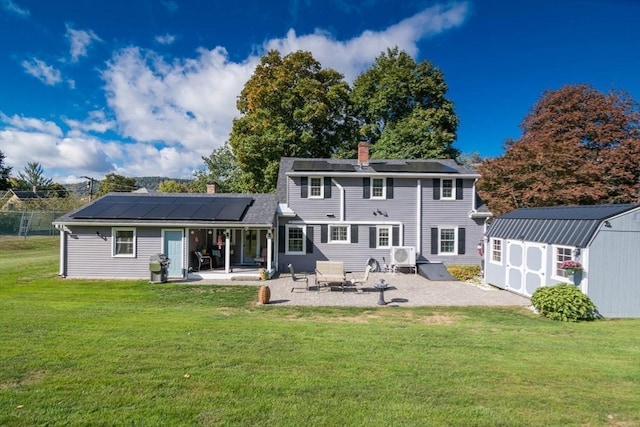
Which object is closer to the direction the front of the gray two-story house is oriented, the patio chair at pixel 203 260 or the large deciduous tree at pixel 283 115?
the large deciduous tree

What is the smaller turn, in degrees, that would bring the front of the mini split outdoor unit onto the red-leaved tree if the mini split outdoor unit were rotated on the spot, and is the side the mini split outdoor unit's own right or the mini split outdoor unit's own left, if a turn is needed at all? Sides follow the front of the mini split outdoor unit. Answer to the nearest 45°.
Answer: approximately 135° to the mini split outdoor unit's own left

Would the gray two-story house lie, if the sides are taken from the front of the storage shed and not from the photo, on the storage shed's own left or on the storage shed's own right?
on the storage shed's own right

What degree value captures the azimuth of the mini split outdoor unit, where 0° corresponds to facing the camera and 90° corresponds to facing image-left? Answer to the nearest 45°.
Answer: approximately 0°

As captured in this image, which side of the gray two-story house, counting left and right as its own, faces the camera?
back

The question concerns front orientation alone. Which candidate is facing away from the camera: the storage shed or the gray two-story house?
the gray two-story house

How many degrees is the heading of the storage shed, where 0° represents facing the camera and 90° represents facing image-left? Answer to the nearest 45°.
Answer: approximately 45°

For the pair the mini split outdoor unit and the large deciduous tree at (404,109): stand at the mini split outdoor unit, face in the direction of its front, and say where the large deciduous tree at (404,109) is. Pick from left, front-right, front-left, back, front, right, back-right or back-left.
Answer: back

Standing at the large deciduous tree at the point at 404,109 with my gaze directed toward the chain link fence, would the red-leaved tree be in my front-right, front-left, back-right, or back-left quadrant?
back-left

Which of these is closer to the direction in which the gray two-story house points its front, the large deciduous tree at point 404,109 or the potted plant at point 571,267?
the large deciduous tree
